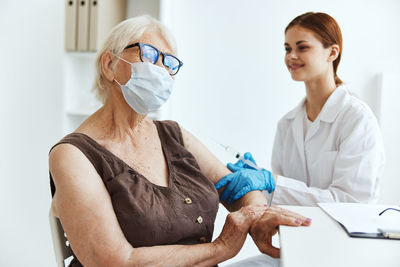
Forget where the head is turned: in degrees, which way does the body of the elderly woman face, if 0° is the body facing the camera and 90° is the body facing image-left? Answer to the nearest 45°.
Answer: approximately 315°

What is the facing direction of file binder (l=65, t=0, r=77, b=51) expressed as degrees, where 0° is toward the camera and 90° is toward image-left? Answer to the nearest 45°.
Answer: approximately 0°

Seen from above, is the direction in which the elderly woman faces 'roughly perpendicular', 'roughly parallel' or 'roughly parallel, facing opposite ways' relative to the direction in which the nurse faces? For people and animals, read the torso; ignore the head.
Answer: roughly perpendicular

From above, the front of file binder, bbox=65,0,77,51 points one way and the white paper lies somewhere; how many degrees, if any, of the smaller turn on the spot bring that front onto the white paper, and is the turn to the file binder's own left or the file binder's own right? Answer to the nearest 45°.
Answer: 0° — it already faces it

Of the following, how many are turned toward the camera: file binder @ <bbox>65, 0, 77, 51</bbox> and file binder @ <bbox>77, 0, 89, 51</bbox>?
2
